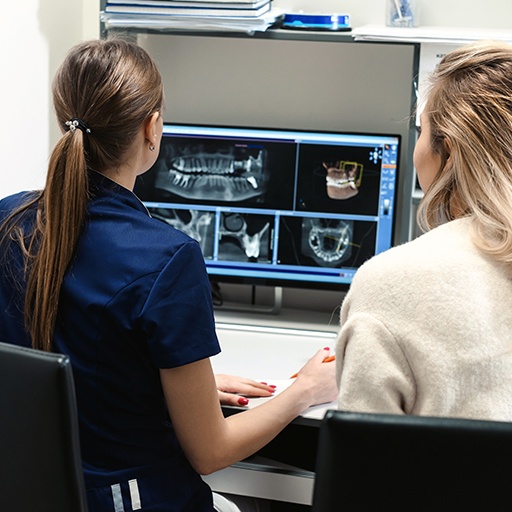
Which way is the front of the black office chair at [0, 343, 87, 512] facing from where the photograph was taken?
facing away from the viewer and to the right of the viewer

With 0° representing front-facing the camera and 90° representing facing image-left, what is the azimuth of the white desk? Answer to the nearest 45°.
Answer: approximately 0°

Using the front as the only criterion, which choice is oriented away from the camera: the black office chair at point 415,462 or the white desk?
the black office chair

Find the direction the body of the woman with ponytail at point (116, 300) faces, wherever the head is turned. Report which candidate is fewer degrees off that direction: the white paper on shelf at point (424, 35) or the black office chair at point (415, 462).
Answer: the white paper on shelf

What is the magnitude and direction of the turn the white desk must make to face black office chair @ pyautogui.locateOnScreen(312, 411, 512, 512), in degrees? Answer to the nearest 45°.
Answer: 0° — it already faces it

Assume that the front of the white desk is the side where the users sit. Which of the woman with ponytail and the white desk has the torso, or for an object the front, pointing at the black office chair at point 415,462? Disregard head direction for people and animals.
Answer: the white desk

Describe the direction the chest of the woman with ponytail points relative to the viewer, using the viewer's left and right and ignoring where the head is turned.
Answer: facing away from the viewer and to the right of the viewer

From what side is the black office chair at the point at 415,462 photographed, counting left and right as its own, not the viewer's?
back

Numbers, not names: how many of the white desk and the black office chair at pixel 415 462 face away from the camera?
1

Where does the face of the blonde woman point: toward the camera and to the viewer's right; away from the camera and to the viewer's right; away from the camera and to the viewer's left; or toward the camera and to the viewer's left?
away from the camera and to the viewer's left

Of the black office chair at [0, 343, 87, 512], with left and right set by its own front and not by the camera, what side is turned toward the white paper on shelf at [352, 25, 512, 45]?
front

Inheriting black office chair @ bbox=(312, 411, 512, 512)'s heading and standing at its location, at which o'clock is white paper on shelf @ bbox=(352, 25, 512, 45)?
The white paper on shelf is roughly at 12 o'clock from the black office chair.

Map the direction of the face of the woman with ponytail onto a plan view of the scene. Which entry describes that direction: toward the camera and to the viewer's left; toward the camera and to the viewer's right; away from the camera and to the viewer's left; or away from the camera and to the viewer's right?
away from the camera and to the viewer's right
